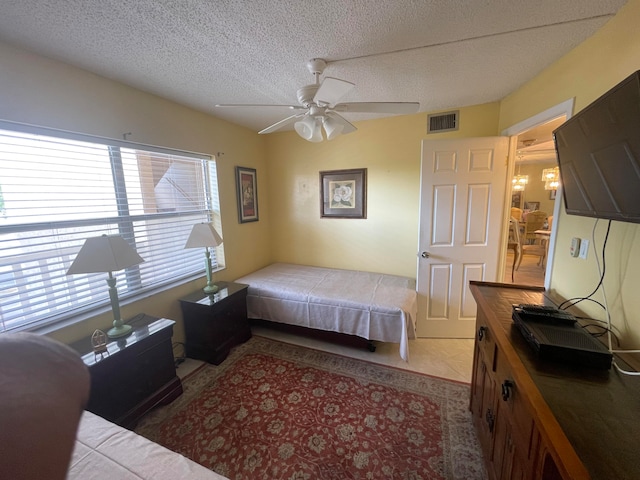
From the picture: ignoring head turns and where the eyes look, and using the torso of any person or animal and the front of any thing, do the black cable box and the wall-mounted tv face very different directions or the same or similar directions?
same or similar directions

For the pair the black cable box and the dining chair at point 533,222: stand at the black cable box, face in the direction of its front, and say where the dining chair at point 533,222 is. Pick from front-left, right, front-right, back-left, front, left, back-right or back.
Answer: back-right

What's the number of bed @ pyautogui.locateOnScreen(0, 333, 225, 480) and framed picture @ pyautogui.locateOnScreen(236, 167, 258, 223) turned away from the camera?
0

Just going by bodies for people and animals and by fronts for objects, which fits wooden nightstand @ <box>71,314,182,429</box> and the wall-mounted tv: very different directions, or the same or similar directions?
very different directions

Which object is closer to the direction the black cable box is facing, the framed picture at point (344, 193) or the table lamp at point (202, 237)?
the table lamp

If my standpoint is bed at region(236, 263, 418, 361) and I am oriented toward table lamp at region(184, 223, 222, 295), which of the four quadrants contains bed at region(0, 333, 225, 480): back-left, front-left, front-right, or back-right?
front-left

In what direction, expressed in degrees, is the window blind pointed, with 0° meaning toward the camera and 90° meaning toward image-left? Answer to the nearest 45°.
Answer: approximately 315°

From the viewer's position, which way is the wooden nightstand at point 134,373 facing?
facing the viewer and to the right of the viewer

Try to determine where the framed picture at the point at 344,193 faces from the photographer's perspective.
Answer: facing the viewer

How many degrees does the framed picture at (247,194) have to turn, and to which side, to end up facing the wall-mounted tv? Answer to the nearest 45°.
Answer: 0° — it already faces it

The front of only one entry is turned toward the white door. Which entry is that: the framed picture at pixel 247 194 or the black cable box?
the framed picture

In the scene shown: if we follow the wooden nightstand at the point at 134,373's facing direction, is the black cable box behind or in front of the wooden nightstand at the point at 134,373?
in front

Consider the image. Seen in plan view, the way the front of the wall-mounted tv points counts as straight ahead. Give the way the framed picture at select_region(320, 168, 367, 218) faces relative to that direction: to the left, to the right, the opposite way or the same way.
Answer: to the left

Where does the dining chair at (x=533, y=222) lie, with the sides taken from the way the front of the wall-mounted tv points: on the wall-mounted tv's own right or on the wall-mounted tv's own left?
on the wall-mounted tv's own right

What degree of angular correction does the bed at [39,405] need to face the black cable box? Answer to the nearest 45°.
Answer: approximately 45° to its left

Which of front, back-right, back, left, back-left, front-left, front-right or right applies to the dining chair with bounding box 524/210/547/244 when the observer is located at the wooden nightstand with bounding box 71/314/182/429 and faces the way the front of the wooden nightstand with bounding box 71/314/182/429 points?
front-left

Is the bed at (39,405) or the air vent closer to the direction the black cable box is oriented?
the bed
